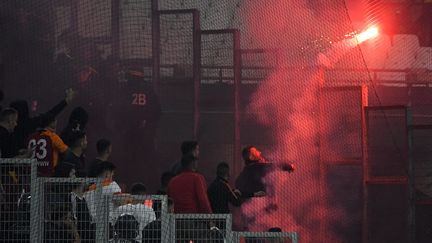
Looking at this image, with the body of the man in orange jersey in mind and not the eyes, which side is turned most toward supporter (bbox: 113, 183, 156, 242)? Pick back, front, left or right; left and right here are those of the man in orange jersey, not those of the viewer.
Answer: right

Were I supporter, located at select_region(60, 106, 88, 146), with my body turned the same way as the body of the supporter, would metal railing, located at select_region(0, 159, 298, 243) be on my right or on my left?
on my right

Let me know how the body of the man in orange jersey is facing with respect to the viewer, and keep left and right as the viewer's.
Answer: facing away from the viewer and to the right of the viewer

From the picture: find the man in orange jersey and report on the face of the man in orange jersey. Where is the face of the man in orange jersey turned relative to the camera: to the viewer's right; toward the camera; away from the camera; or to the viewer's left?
away from the camera
